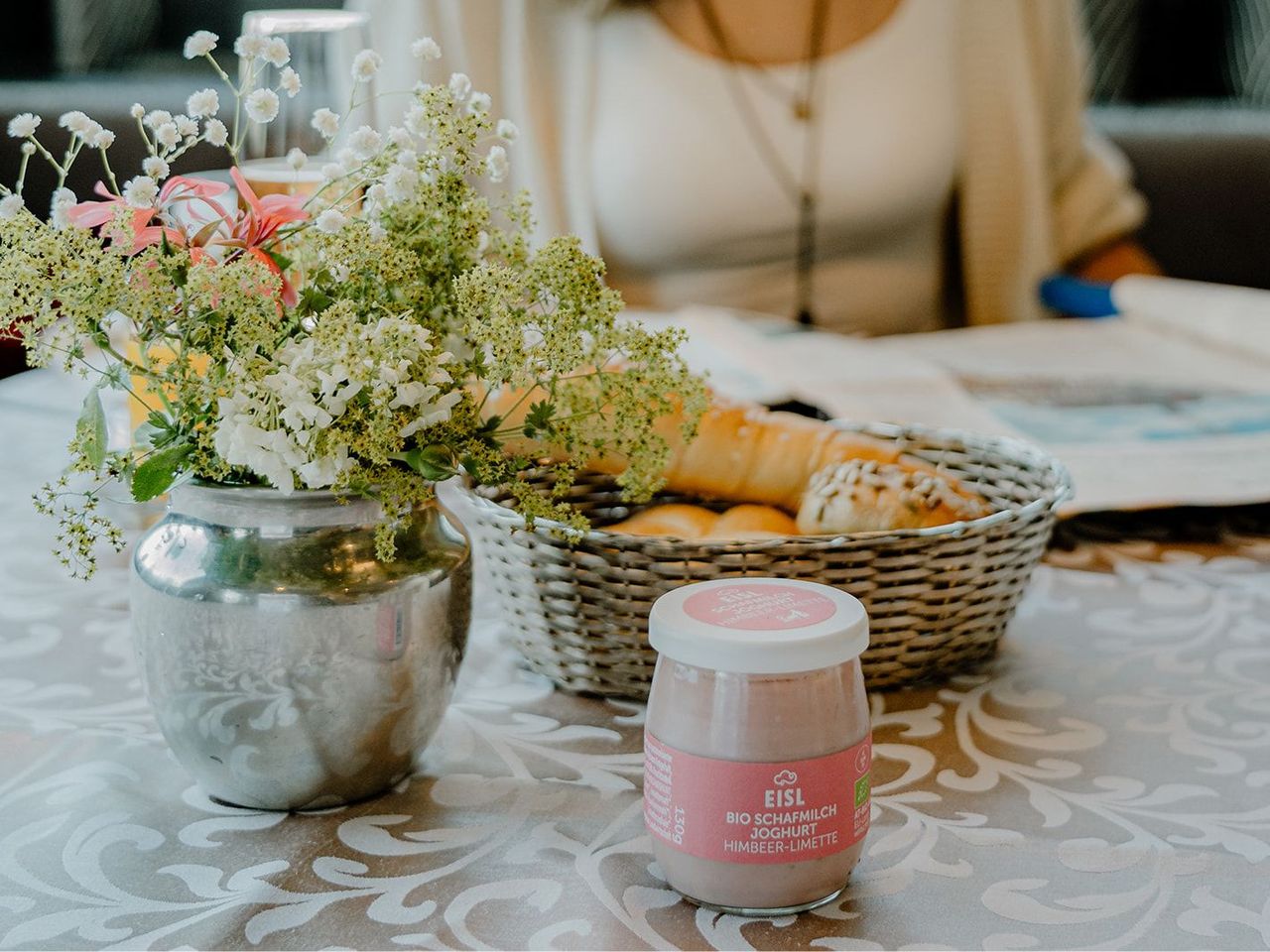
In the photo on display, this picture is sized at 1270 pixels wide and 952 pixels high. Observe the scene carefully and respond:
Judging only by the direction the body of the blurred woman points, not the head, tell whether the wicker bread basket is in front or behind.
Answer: in front

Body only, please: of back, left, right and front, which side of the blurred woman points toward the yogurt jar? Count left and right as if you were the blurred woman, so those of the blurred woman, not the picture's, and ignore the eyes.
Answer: front

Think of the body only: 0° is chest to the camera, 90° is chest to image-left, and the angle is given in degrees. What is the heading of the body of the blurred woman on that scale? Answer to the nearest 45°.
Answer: approximately 0°

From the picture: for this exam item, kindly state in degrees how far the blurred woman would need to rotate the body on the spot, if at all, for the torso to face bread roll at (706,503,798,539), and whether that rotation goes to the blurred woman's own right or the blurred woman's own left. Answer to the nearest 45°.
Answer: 0° — they already face it

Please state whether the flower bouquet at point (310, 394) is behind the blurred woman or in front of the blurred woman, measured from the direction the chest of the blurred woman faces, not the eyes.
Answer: in front

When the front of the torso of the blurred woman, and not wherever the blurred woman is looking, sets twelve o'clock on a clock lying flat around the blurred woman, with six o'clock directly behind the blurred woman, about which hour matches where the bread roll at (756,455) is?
The bread roll is roughly at 12 o'clock from the blurred woman.
